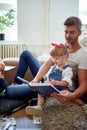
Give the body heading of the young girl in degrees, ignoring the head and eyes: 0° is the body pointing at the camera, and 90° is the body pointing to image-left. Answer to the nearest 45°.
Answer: approximately 45°

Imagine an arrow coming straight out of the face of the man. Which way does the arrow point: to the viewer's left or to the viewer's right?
to the viewer's left
